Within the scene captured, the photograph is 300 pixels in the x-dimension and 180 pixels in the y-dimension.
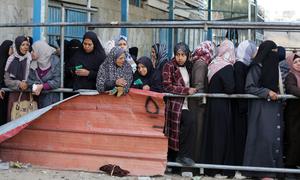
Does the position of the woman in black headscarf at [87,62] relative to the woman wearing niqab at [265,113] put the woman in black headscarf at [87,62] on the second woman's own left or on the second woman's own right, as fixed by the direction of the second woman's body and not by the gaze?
on the second woman's own right

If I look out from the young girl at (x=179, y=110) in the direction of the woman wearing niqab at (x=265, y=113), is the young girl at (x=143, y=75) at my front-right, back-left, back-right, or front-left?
back-left

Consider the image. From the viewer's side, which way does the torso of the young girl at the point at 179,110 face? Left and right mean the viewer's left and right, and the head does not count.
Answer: facing the viewer and to the right of the viewer

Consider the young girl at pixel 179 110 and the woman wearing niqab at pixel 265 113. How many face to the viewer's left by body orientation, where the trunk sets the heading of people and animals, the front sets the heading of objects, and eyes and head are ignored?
0

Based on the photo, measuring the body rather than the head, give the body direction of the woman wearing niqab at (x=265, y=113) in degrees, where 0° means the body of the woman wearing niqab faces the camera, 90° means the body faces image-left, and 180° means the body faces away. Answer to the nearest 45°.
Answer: approximately 315°

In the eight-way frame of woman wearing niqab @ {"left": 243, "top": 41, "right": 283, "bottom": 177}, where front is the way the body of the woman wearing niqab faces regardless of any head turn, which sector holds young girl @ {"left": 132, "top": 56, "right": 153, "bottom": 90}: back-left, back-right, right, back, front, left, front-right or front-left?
back-right

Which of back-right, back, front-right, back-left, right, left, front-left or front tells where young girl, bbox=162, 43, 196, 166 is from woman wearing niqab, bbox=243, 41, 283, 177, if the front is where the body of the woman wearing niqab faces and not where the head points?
back-right
